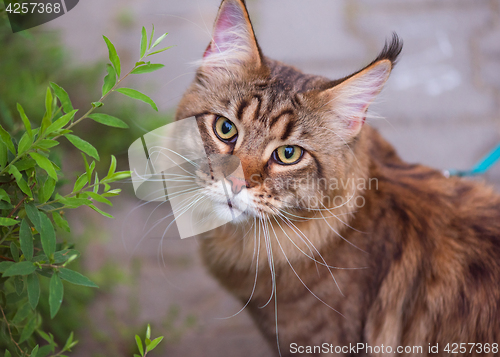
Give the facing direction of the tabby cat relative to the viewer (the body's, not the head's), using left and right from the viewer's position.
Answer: facing the viewer and to the left of the viewer

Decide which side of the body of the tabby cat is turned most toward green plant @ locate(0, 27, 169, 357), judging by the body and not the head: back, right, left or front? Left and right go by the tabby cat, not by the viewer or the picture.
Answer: front
